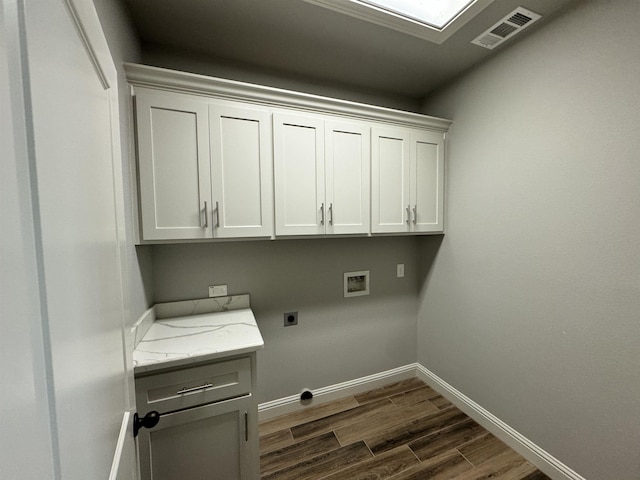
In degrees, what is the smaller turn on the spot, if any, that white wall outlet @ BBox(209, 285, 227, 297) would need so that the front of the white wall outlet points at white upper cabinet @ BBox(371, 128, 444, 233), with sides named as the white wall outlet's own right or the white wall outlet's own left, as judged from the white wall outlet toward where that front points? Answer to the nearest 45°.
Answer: approximately 90° to the white wall outlet's own left

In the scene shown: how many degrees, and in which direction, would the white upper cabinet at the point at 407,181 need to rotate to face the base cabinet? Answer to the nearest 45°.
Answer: approximately 90° to its right

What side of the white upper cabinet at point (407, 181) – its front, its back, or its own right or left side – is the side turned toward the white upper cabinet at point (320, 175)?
right

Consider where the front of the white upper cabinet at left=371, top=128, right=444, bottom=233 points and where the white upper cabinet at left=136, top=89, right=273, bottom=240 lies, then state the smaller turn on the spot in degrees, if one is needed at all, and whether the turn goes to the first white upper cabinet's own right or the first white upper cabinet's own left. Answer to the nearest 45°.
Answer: approximately 90° to the first white upper cabinet's own right

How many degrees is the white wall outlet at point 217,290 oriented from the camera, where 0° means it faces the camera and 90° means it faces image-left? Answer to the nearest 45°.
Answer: approximately 0°

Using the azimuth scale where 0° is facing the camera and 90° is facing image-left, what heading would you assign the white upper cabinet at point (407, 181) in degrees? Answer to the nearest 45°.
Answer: approximately 315°

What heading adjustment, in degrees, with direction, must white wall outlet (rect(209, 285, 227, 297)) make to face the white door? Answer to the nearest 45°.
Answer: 0° — it already faces it
